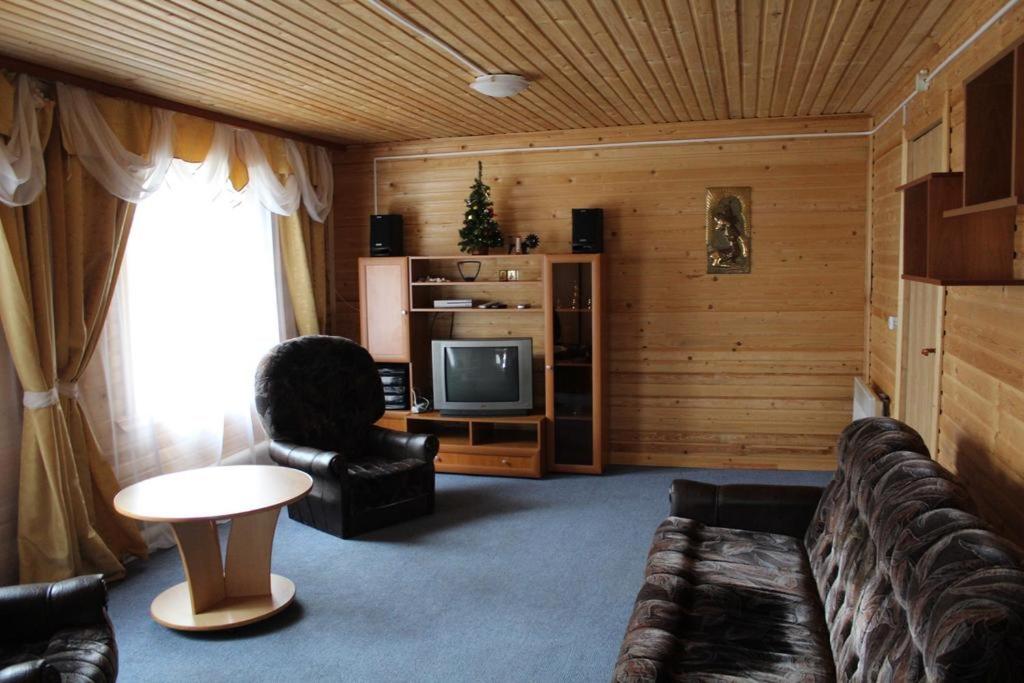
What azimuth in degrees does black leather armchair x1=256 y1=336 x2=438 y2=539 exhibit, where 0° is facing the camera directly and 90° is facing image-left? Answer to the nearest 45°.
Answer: approximately 315°

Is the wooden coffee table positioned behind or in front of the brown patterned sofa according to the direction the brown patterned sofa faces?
in front

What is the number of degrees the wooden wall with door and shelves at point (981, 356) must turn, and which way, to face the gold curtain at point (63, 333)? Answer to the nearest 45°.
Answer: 0° — it already faces it

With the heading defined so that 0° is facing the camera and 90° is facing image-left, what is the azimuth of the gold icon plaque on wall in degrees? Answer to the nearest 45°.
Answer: approximately 0°

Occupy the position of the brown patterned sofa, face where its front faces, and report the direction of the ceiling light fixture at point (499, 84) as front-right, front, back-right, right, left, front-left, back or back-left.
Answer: front-right

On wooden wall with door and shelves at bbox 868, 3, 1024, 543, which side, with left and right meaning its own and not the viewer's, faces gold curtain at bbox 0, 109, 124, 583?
front

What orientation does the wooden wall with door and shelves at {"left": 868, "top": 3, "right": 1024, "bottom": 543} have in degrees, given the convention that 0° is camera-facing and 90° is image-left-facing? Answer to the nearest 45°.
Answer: approximately 90°

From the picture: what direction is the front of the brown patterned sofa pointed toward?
to the viewer's left

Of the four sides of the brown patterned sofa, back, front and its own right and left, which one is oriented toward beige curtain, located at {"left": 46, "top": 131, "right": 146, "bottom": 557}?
front

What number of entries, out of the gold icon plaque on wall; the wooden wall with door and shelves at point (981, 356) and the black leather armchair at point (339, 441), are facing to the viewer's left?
1

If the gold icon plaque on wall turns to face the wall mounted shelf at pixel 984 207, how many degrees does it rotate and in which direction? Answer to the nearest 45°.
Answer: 0° — it already faces it

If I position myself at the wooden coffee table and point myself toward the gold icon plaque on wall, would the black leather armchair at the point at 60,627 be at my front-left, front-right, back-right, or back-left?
back-right

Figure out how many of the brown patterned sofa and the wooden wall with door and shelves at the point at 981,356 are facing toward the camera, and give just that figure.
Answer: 0

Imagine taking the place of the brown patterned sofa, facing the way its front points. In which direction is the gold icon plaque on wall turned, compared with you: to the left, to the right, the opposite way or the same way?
to the left
